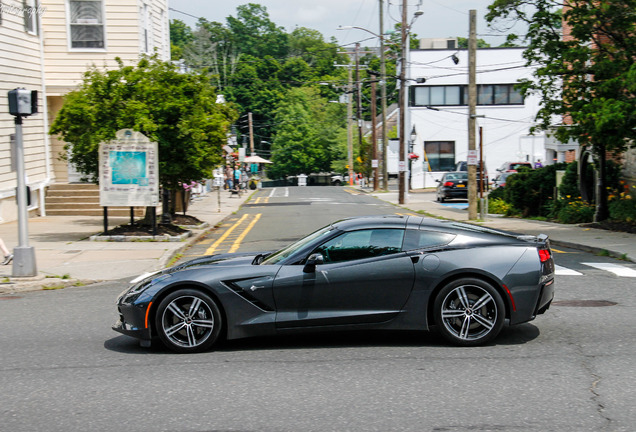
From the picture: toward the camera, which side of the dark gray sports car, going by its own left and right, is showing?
left

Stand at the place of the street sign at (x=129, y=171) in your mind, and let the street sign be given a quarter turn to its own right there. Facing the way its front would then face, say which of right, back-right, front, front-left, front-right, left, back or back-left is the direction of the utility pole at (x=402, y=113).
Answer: back-right

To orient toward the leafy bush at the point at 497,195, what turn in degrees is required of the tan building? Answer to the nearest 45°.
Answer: approximately 90° to its left

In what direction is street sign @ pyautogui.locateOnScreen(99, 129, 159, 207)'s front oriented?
toward the camera

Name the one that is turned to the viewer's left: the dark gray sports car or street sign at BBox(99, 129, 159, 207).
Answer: the dark gray sports car

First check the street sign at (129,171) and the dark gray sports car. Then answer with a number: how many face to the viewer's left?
1

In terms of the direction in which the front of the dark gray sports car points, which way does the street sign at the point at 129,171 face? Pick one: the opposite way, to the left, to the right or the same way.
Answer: to the left

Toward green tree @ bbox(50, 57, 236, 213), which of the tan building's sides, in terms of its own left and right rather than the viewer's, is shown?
front

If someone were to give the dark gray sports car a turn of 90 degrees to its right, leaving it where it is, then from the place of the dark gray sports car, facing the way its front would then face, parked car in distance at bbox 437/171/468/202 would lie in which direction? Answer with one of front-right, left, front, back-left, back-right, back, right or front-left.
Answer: front

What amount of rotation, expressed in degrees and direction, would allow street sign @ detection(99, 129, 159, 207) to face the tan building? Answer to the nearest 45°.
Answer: approximately 180°

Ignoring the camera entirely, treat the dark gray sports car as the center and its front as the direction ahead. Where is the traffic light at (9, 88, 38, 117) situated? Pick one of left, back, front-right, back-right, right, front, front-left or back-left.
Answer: front-right

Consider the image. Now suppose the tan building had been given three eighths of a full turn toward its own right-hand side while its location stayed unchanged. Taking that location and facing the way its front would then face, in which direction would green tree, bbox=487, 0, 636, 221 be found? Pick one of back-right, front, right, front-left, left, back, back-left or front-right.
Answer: back
